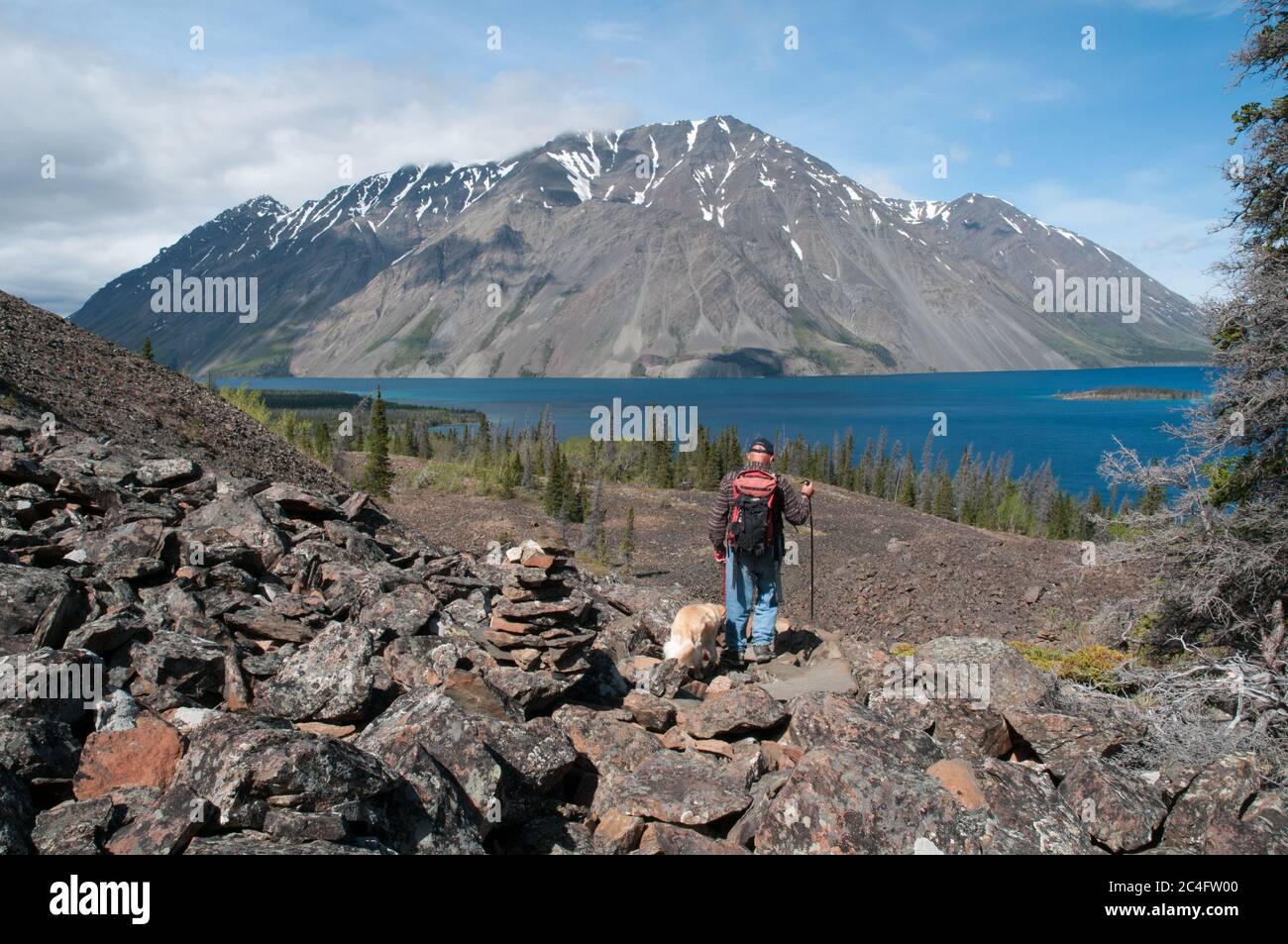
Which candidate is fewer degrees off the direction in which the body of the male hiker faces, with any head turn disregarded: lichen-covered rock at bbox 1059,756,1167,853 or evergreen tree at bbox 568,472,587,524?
the evergreen tree

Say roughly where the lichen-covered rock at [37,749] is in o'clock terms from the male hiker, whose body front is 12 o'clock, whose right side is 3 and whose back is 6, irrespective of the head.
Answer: The lichen-covered rock is roughly at 7 o'clock from the male hiker.

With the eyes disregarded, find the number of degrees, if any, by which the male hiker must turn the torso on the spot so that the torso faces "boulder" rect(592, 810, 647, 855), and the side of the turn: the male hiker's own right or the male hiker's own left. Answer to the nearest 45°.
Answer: approximately 180°

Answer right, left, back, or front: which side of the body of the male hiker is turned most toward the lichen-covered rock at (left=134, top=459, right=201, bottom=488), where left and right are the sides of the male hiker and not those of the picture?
left

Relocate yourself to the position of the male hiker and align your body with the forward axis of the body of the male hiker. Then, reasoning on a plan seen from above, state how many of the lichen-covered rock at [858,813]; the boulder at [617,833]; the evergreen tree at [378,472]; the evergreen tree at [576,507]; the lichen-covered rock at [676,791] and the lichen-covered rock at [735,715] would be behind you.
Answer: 4

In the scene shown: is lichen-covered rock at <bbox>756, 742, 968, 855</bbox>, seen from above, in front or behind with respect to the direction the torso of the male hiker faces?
behind

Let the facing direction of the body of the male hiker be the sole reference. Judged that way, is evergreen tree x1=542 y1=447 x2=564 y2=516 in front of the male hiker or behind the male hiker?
in front

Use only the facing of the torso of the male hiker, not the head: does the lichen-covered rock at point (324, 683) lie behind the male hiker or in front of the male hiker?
behind

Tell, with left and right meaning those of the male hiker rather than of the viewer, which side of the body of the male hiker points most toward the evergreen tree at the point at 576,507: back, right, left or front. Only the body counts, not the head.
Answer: front

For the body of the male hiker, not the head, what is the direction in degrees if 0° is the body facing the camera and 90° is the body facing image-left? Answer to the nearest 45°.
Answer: approximately 180°

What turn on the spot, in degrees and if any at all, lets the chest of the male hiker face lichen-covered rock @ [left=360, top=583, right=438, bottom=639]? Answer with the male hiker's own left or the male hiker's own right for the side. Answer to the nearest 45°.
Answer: approximately 135° to the male hiker's own left

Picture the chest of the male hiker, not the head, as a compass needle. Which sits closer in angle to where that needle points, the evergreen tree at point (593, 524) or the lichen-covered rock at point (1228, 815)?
the evergreen tree
